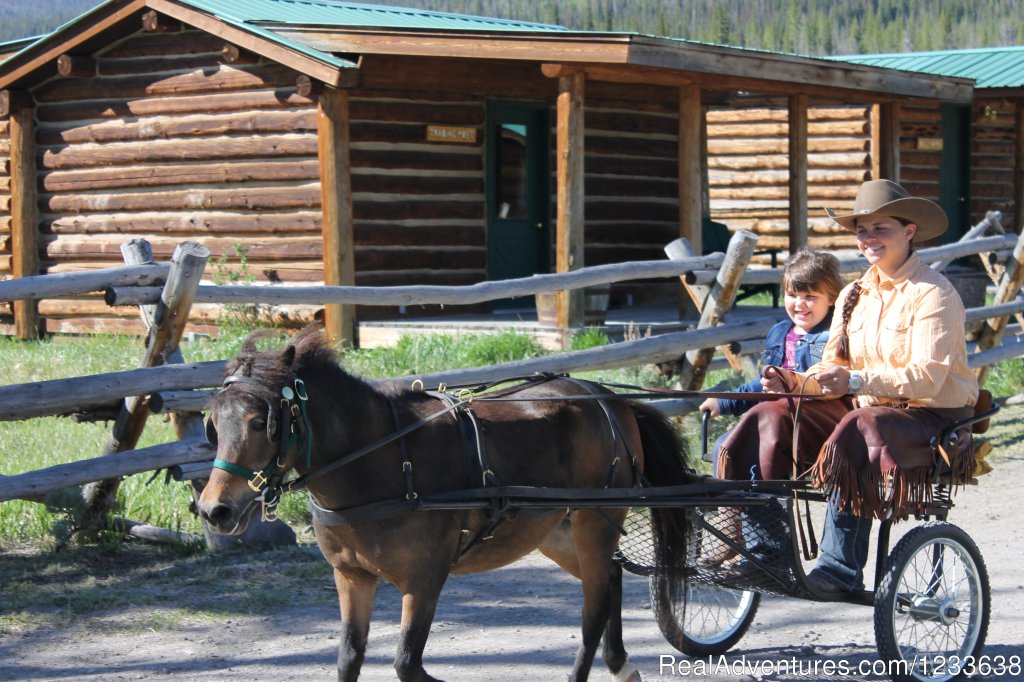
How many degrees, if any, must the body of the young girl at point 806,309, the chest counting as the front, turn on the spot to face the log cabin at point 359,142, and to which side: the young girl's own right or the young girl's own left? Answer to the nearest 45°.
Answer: approximately 90° to the young girl's own right

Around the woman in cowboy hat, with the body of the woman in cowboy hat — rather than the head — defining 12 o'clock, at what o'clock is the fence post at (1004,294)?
The fence post is roughly at 5 o'clock from the woman in cowboy hat.

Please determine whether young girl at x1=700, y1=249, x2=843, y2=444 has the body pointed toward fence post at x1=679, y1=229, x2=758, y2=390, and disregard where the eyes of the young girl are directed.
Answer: no

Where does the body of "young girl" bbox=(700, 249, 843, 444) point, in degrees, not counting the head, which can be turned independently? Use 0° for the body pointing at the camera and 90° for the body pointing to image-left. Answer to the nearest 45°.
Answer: approximately 45°

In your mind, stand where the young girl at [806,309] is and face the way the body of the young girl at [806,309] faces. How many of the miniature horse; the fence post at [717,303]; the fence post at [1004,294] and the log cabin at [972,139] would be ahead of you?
1

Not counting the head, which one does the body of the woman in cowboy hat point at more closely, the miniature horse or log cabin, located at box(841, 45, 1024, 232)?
the miniature horse

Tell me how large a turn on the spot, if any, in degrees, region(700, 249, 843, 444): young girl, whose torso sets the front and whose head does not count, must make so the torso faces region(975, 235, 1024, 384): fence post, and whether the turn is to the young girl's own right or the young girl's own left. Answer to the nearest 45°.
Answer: approximately 135° to the young girl's own right

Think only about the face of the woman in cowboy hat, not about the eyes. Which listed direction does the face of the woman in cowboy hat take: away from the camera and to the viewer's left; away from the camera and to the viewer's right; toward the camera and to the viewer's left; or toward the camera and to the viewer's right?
toward the camera and to the viewer's left

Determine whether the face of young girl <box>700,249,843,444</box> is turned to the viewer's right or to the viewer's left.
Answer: to the viewer's left

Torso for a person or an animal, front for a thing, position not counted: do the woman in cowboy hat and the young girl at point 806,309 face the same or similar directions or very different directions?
same or similar directions

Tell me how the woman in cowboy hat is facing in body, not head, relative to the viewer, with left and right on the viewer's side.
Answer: facing the viewer and to the left of the viewer

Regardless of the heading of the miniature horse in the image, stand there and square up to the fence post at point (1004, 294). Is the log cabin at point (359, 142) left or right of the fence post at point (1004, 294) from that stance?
left

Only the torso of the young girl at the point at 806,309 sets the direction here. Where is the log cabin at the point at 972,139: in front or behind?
behind
